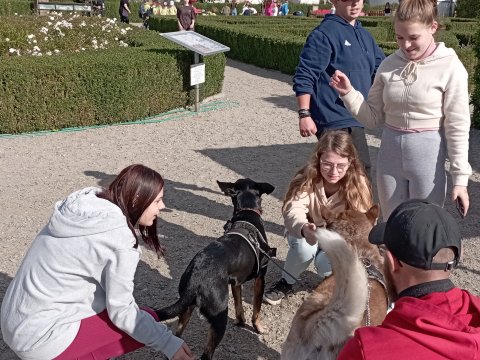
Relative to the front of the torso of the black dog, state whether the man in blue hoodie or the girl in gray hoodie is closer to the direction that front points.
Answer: the man in blue hoodie

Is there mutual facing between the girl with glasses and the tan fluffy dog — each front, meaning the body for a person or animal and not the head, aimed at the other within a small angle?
yes

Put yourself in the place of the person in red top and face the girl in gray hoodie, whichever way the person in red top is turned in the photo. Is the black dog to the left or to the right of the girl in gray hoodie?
right

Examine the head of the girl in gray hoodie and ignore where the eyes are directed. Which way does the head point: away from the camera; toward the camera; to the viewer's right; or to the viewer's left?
to the viewer's right

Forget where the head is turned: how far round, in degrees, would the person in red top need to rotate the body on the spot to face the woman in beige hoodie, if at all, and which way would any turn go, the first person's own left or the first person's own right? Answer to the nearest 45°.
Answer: approximately 45° to the first person's own right

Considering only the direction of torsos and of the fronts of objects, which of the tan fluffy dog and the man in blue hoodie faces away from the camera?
the tan fluffy dog

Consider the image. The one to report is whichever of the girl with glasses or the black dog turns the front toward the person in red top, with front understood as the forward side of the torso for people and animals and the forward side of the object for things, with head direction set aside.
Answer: the girl with glasses

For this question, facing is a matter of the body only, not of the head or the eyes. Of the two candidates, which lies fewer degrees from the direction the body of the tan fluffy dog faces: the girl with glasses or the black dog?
the girl with glasses

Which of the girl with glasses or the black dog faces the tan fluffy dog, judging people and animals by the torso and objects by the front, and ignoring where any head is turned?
the girl with glasses

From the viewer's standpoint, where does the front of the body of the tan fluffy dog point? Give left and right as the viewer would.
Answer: facing away from the viewer

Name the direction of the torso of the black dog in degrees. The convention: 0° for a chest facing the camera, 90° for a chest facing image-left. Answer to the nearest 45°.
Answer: approximately 225°

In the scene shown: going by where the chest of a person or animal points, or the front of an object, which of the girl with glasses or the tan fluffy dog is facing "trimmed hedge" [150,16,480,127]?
the tan fluffy dog
